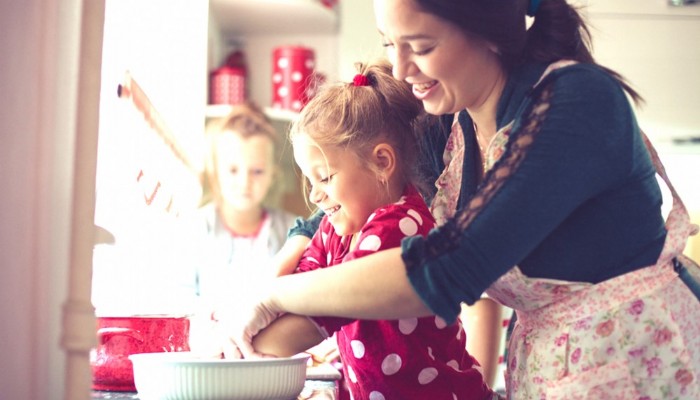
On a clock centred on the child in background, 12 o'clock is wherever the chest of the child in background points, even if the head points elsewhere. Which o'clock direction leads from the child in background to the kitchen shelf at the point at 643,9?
The kitchen shelf is roughly at 9 o'clock from the child in background.

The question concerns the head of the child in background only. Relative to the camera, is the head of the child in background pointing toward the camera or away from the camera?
toward the camera

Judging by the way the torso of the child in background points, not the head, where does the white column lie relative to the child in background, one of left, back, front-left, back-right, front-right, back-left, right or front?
front

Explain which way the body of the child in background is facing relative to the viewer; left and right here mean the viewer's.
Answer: facing the viewer

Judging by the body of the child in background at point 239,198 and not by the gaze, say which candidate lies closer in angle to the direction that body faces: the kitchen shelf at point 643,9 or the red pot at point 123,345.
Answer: the red pot

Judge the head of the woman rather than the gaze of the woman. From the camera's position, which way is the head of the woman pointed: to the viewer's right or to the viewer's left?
to the viewer's left

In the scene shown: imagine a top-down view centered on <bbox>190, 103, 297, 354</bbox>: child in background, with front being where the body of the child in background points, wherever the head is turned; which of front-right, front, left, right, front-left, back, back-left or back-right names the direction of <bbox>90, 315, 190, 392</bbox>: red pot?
front

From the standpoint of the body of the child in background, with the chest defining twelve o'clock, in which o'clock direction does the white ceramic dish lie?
The white ceramic dish is roughly at 12 o'clock from the child in background.

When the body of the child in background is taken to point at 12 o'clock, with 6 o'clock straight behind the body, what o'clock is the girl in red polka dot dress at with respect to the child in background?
The girl in red polka dot dress is roughly at 12 o'clock from the child in background.
